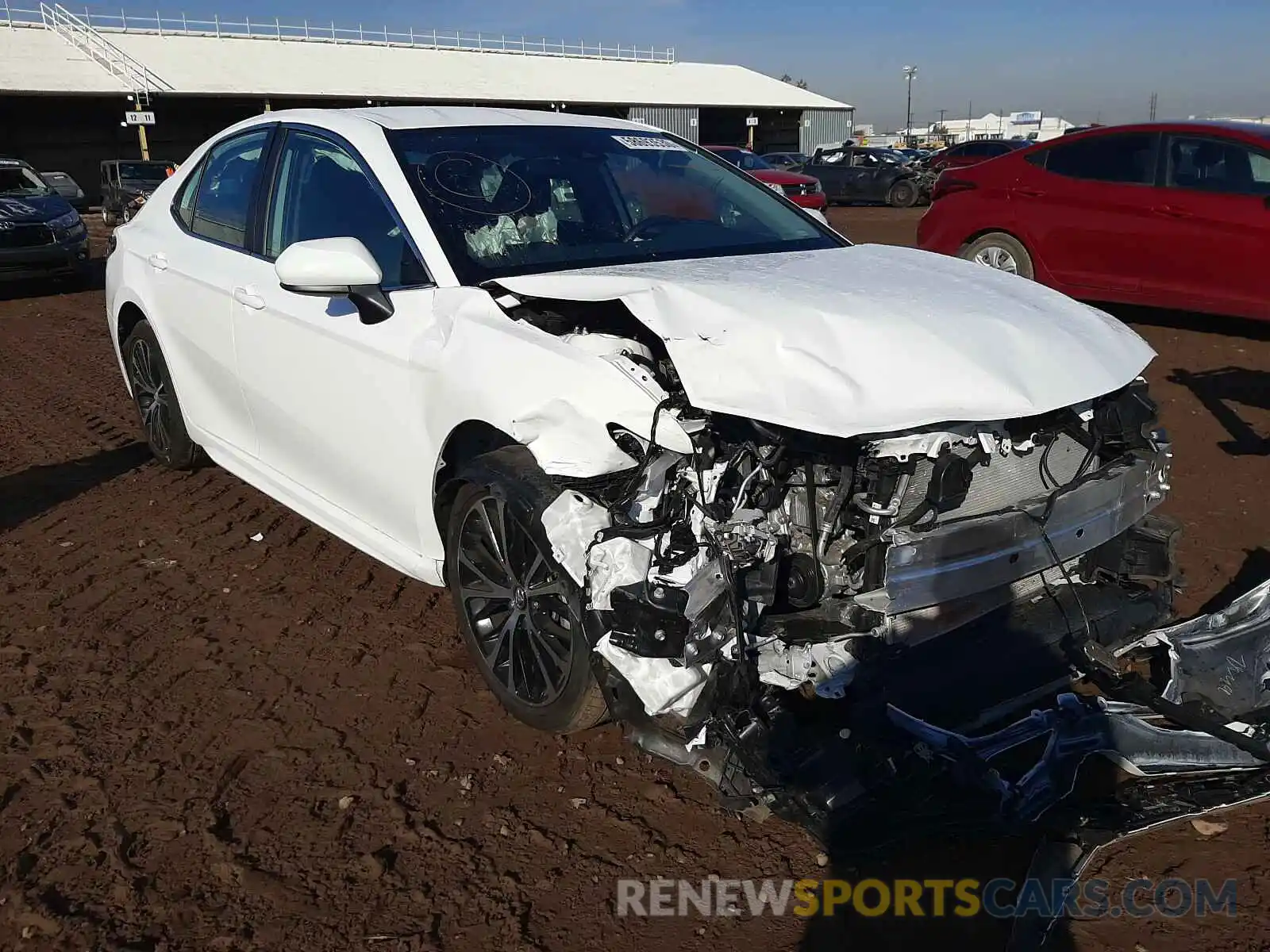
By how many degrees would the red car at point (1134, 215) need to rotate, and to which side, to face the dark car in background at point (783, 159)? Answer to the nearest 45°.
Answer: approximately 90° to its left

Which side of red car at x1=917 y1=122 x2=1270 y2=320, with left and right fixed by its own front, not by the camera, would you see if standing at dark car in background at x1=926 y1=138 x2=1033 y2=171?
left

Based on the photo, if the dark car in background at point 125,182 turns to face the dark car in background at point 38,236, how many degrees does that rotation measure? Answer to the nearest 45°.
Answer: approximately 45° to its right

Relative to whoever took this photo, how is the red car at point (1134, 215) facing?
facing to the right of the viewer

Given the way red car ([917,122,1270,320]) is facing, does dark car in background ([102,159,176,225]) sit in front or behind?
behind
